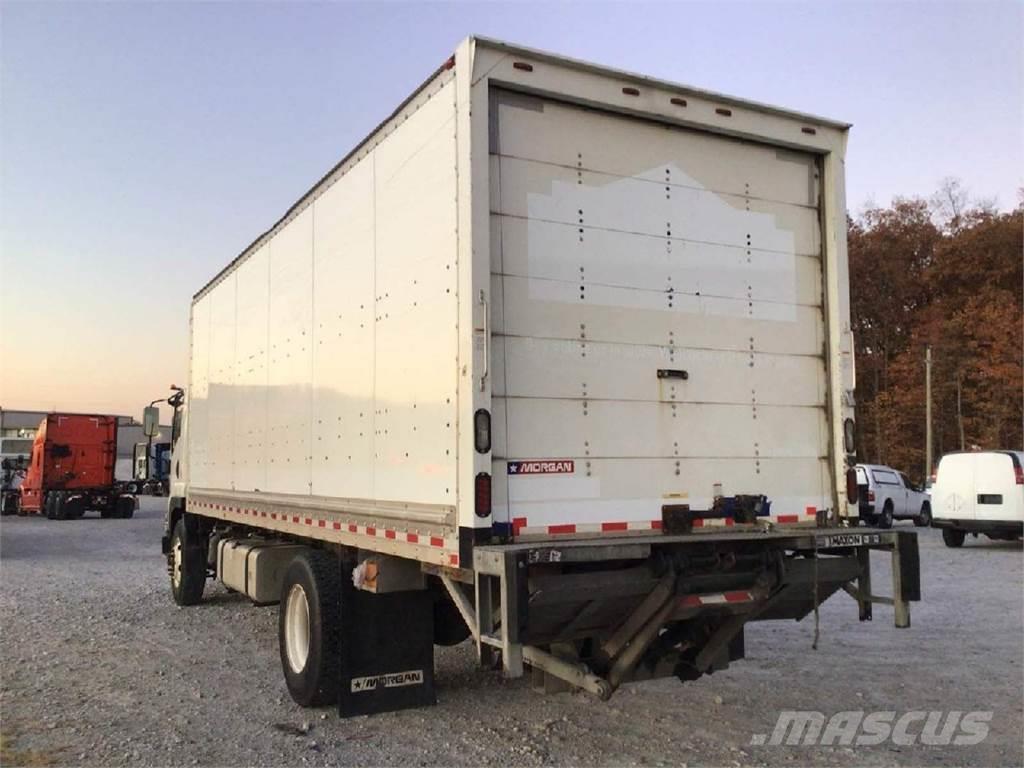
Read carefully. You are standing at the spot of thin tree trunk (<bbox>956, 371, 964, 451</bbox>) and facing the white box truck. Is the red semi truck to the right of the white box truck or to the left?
right

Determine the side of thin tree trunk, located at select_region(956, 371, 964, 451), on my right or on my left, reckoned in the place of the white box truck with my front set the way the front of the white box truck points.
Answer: on my right

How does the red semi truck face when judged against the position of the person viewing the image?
facing away from the viewer and to the left of the viewer

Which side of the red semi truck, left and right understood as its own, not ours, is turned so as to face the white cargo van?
back

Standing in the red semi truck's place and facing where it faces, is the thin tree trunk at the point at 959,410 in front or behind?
behind

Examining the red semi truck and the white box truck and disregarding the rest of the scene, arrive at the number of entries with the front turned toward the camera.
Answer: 0

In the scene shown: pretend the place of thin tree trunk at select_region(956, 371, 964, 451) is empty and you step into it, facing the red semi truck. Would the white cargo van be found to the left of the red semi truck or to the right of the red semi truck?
left

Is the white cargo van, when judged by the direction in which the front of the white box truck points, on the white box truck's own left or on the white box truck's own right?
on the white box truck's own right

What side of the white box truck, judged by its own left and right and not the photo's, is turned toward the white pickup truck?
right

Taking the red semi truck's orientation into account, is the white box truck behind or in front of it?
behind

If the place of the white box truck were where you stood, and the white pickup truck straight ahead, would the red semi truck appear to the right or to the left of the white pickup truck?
left

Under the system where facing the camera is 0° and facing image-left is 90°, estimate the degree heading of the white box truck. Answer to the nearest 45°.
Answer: approximately 135°

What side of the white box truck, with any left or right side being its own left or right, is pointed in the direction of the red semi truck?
front

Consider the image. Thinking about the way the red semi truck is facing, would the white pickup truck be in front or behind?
behind
